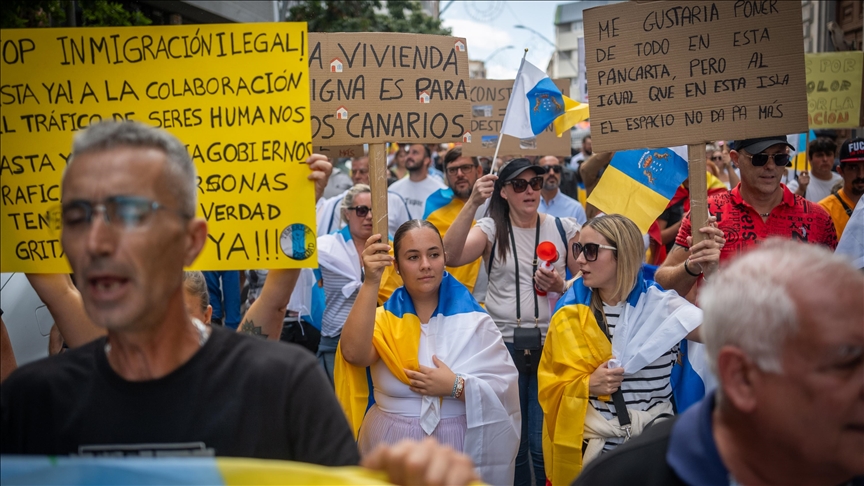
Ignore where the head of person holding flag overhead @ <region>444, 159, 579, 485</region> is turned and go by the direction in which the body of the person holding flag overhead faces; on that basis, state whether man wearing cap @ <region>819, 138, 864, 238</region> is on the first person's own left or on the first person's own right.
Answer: on the first person's own left

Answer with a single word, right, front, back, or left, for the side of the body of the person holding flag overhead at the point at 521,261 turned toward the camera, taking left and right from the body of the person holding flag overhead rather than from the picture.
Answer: front

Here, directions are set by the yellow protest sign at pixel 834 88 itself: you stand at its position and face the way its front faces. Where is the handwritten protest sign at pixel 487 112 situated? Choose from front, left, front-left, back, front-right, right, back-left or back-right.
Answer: front-right

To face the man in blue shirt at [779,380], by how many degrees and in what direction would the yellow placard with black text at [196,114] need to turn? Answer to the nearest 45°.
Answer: approximately 45° to its left

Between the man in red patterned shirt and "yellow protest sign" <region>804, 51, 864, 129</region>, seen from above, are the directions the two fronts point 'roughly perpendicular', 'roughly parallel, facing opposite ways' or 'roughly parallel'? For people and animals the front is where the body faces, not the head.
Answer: roughly parallel

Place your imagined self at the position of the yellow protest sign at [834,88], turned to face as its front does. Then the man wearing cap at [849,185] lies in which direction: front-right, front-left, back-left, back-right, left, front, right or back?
front

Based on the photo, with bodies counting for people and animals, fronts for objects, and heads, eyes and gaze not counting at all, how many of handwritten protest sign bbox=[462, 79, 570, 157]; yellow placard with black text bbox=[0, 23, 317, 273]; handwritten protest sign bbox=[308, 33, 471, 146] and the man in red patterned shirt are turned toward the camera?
4

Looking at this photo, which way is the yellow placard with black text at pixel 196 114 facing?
toward the camera

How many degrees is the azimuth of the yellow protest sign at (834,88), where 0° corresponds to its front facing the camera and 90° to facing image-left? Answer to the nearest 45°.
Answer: approximately 0°

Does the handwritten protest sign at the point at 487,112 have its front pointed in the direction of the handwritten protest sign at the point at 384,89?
yes

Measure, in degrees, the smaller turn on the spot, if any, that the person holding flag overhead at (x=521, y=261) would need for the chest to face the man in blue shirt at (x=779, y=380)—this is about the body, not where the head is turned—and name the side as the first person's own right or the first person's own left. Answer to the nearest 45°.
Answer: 0° — they already face them

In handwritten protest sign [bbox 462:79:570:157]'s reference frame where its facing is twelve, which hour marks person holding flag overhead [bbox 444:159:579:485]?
The person holding flag overhead is roughly at 12 o'clock from the handwritten protest sign.

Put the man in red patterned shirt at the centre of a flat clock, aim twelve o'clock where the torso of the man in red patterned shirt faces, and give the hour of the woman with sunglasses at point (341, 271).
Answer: The woman with sunglasses is roughly at 3 o'clock from the man in red patterned shirt.
